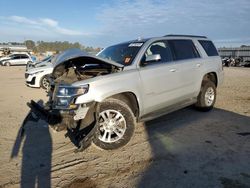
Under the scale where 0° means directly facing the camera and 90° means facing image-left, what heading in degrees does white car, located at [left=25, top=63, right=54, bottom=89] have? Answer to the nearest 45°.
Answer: approximately 45°

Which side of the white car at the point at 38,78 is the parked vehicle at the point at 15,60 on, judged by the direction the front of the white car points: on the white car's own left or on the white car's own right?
on the white car's own right

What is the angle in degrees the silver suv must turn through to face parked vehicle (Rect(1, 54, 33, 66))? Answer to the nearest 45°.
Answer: approximately 90° to its right

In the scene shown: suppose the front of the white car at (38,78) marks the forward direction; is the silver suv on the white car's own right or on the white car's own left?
on the white car's own left

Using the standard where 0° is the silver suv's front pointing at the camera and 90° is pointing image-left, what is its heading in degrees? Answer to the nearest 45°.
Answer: approximately 45°

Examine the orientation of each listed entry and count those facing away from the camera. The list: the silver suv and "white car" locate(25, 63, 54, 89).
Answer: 0
